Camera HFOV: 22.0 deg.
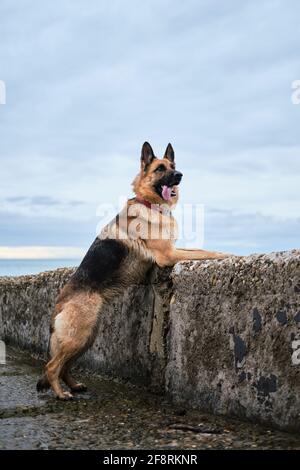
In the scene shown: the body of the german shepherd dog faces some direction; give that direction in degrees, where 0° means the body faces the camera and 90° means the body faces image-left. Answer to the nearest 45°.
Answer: approximately 270°
